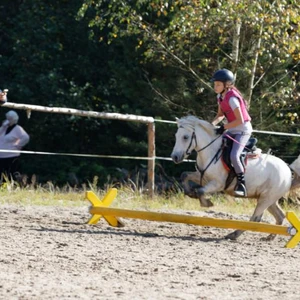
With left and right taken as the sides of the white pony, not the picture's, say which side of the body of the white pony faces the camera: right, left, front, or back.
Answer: left

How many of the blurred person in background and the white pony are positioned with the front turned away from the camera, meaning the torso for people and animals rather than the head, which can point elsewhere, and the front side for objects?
0

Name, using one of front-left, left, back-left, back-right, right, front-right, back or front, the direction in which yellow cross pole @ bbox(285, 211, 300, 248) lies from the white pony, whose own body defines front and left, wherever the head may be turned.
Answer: back-left
